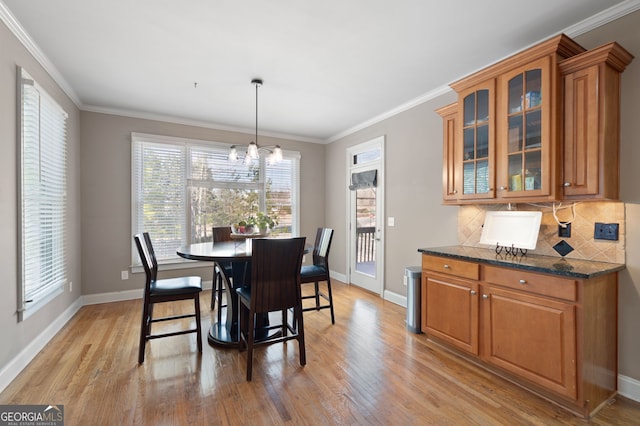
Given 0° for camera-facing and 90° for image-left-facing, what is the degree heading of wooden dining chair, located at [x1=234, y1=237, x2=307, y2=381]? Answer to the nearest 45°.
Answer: approximately 135°

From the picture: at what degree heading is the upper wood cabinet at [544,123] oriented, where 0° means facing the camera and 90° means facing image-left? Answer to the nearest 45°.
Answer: approximately 45°

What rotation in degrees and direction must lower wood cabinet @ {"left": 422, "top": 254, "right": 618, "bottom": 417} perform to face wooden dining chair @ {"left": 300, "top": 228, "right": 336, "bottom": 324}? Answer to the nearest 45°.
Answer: approximately 45° to its right

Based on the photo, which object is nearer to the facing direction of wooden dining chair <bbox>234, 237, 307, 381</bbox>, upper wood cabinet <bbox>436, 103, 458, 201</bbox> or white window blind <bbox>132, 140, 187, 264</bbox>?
the white window blind

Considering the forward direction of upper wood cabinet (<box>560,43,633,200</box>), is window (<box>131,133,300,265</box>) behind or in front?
in front

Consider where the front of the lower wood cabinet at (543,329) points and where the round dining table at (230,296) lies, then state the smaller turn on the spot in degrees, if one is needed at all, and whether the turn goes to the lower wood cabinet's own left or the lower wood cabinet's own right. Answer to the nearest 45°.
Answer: approximately 45° to the lower wood cabinet's own right

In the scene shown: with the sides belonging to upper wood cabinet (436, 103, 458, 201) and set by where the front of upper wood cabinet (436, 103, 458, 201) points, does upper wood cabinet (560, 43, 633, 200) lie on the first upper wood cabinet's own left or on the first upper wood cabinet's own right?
on the first upper wood cabinet's own left

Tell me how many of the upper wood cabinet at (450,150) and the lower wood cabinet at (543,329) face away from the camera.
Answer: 0

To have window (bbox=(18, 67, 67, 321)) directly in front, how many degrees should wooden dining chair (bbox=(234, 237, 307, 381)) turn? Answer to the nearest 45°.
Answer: approximately 45° to its left

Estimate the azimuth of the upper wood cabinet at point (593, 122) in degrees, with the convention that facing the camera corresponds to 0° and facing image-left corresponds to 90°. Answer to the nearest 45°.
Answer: approximately 45°
